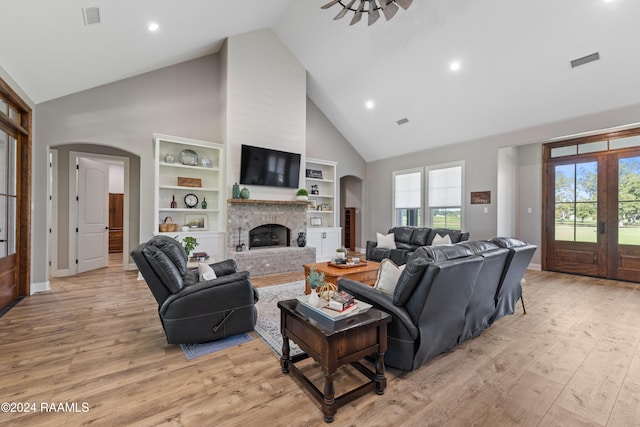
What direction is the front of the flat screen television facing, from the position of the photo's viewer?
facing the viewer and to the right of the viewer

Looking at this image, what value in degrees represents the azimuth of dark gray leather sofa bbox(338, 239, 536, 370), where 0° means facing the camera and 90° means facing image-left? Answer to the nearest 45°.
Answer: approximately 135°

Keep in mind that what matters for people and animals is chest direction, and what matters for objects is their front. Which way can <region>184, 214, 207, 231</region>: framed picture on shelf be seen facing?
toward the camera

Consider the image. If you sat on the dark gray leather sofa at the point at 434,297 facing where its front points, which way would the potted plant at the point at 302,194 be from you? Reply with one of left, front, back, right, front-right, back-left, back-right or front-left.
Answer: front

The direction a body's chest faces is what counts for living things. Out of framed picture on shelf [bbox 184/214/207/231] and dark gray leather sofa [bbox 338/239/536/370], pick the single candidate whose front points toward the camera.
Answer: the framed picture on shelf

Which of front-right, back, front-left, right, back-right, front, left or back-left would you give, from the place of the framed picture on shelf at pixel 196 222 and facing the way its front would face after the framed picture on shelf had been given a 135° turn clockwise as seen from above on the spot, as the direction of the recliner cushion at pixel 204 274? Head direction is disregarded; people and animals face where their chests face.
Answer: back-left

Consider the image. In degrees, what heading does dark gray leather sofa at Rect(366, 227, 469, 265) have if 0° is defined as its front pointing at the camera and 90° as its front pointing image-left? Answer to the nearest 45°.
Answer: approximately 45°

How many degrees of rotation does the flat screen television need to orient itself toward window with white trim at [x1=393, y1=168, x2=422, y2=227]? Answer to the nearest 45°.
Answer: approximately 45° to its left

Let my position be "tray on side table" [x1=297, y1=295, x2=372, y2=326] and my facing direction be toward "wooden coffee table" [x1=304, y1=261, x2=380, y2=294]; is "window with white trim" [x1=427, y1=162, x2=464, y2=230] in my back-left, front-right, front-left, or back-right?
front-right

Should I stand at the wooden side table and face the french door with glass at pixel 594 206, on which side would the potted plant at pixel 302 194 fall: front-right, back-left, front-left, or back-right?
front-left

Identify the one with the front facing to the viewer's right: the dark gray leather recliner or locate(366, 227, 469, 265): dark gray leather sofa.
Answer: the dark gray leather recliner

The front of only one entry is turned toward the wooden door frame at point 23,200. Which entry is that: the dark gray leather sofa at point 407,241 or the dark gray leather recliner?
the dark gray leather sofa

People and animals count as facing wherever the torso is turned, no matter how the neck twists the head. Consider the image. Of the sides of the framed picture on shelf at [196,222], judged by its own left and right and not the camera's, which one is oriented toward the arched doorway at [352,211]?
left

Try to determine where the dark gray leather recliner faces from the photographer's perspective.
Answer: facing to the right of the viewer

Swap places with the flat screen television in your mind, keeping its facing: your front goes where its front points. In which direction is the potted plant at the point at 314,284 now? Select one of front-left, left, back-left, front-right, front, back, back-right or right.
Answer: front-right

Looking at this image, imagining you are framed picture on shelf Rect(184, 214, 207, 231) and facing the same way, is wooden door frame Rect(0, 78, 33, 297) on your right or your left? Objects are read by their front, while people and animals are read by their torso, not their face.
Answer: on your right
